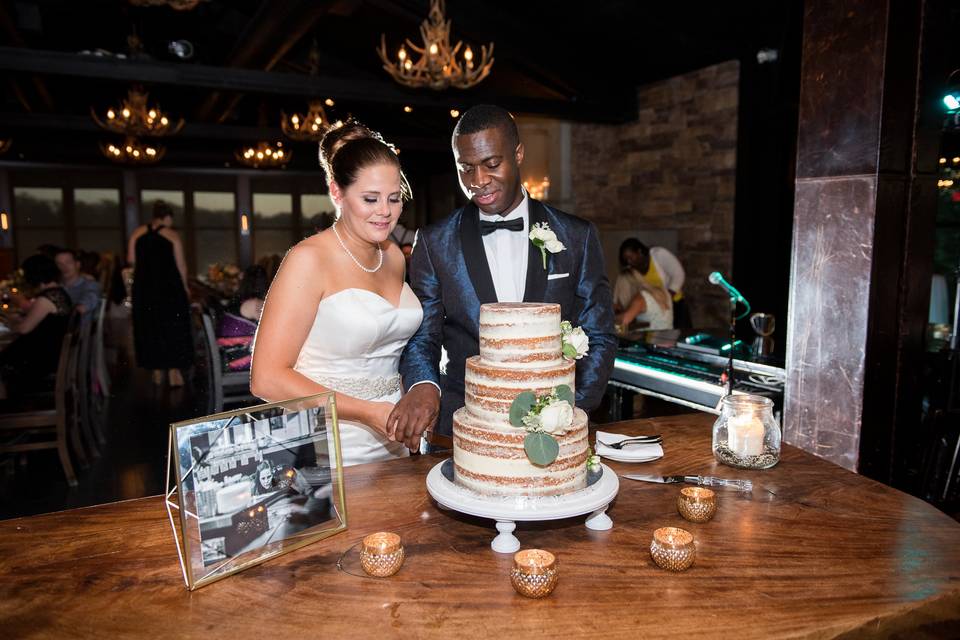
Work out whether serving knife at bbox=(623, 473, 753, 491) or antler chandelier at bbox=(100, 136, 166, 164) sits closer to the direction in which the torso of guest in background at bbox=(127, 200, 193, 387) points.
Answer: the antler chandelier

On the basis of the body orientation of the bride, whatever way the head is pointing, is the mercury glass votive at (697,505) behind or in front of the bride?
in front

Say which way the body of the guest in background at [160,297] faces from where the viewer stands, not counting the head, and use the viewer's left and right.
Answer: facing away from the viewer

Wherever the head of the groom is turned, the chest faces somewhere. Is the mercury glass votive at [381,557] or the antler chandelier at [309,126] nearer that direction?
the mercury glass votive

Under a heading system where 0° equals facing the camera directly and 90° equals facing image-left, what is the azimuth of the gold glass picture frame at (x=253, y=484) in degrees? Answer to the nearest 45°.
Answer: approximately 315°

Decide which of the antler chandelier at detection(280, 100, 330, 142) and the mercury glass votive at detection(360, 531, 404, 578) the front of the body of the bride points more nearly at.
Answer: the mercury glass votive

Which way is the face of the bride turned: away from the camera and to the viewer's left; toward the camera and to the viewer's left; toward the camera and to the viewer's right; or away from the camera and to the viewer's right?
toward the camera and to the viewer's right

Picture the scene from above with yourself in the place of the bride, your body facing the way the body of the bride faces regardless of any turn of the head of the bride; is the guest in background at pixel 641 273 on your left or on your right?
on your left

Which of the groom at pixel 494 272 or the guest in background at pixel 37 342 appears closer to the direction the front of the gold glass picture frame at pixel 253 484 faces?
the groom

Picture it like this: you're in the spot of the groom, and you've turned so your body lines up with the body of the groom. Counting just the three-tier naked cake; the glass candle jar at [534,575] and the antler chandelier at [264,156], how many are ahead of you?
2

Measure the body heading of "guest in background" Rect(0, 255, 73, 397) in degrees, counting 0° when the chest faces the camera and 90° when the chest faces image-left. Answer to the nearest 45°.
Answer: approximately 135°
